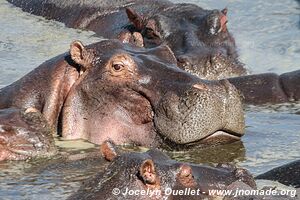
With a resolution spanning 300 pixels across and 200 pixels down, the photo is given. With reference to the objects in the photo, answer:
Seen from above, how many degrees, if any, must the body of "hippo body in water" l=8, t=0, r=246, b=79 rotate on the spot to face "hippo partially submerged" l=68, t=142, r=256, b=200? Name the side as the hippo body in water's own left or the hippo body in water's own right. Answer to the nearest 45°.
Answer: approximately 45° to the hippo body in water's own right

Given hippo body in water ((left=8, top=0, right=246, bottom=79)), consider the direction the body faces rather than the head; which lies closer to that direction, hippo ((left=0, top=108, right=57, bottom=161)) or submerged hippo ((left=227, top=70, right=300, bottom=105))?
the submerged hippo

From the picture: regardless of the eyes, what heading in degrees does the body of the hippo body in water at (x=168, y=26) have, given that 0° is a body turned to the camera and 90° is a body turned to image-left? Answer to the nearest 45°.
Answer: approximately 315°

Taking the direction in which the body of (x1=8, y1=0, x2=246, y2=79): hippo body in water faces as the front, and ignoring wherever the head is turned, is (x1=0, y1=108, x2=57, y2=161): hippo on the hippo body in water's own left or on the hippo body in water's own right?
on the hippo body in water's own right
